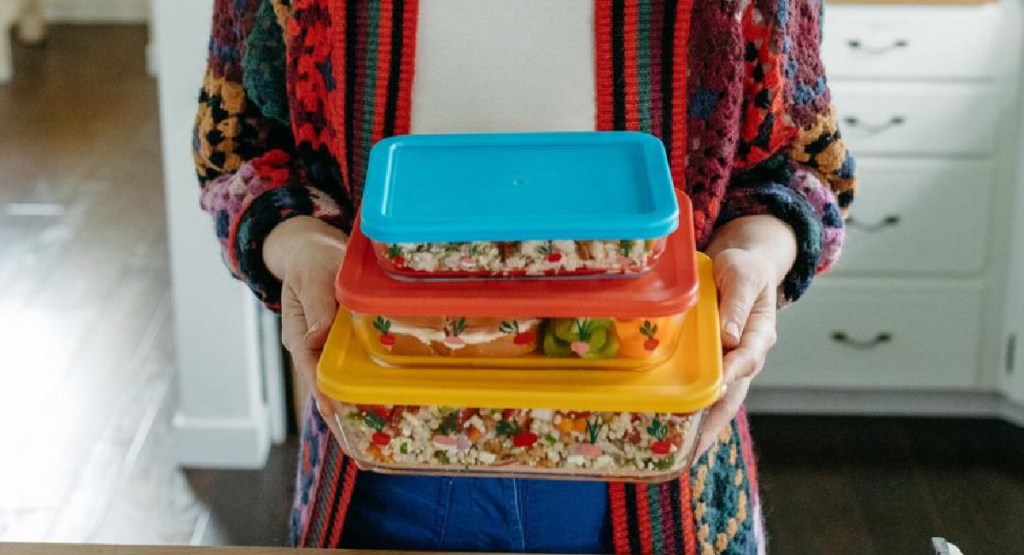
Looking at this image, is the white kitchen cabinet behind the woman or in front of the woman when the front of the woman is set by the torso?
behind

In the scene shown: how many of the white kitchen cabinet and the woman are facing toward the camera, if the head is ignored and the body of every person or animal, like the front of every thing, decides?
2

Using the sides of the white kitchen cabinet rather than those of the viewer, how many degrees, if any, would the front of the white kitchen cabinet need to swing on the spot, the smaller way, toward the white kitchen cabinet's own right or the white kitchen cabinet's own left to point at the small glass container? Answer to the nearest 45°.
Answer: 0° — it already faces it

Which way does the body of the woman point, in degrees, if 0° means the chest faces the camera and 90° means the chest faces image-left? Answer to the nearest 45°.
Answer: approximately 0°

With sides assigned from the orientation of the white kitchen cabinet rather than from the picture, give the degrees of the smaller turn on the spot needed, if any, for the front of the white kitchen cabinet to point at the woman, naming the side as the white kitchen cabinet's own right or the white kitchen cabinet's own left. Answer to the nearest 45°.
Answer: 0° — it already faces them
